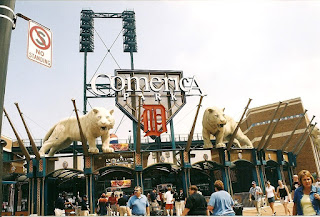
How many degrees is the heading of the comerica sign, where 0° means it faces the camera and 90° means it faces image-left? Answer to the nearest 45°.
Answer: approximately 0°

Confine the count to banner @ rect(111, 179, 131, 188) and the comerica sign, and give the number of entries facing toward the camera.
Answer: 2

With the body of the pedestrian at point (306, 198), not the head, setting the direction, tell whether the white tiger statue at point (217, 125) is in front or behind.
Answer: behind

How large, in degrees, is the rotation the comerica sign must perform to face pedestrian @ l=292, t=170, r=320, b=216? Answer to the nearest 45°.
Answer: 0° — it already faces them

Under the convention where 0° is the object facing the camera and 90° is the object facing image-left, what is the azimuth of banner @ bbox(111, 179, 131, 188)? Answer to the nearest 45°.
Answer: approximately 0°

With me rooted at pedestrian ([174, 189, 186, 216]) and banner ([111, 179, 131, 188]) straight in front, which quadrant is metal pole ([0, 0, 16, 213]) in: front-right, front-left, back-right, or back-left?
back-left

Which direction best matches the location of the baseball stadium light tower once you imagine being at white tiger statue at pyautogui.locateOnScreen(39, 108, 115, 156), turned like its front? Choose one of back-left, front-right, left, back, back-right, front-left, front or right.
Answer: back-left

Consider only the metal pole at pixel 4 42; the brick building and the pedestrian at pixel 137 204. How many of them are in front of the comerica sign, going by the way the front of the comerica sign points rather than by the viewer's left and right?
2
